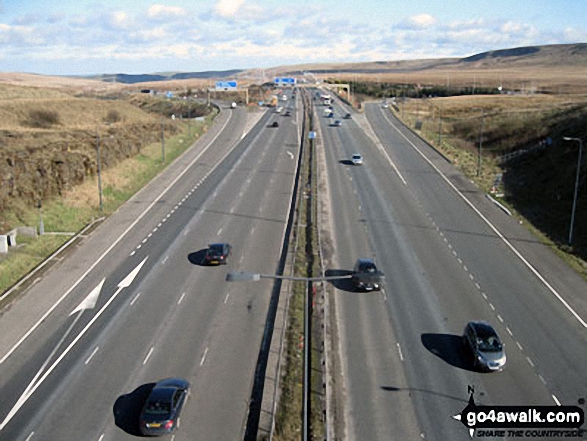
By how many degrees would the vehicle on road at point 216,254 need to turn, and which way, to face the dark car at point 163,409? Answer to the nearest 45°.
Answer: approximately 180°

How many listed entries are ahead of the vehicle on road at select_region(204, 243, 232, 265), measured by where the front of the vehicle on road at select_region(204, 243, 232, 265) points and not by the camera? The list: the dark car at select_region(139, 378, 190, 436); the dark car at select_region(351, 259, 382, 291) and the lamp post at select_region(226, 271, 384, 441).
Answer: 0

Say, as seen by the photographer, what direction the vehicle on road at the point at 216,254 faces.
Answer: facing away from the viewer

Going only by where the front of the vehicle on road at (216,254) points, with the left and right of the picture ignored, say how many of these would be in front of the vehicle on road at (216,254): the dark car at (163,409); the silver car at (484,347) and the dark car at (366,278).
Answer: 0

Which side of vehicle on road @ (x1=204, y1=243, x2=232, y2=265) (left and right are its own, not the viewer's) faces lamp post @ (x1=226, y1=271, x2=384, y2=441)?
back

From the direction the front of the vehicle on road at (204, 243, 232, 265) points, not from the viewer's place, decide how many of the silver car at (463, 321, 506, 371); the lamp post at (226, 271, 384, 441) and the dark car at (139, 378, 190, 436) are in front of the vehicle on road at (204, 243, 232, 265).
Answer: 0

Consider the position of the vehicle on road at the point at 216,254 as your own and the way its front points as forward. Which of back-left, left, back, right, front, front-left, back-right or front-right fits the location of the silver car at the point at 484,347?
back-right

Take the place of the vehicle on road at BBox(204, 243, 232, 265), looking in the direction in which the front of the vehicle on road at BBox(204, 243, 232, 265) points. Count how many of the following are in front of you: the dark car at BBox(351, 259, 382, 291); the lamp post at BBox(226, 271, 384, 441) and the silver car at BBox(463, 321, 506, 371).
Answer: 0

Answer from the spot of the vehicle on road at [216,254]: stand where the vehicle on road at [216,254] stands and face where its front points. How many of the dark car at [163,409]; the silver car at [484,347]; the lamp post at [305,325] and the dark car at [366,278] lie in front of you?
0

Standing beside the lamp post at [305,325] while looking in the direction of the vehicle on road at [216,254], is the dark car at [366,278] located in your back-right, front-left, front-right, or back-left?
front-right

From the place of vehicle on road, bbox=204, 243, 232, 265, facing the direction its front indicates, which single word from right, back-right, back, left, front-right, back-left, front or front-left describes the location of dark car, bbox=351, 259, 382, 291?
back-right
